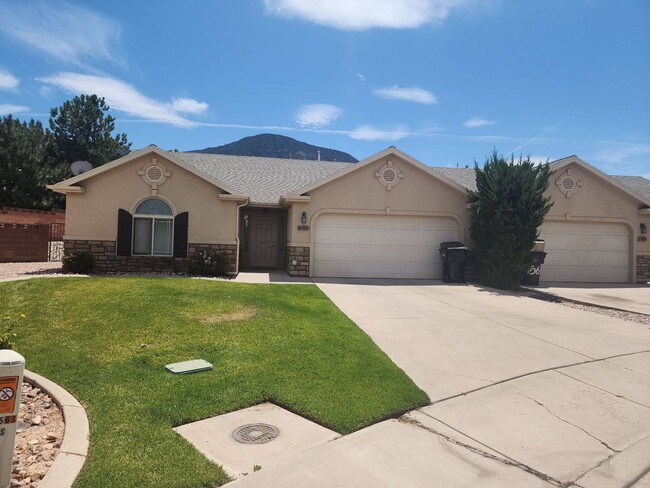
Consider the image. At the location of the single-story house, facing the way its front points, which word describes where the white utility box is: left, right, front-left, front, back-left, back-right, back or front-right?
front

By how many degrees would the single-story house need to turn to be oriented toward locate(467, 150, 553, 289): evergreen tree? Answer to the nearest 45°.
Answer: approximately 90° to its left

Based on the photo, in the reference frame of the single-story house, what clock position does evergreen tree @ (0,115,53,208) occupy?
The evergreen tree is roughly at 4 o'clock from the single-story house.

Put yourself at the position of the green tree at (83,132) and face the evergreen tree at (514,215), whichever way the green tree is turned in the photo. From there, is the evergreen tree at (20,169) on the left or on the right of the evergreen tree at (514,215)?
right

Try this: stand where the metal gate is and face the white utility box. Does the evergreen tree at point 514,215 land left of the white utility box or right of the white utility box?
left

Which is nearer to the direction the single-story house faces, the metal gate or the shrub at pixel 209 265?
the shrub

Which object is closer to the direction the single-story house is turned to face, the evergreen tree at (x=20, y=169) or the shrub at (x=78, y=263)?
the shrub

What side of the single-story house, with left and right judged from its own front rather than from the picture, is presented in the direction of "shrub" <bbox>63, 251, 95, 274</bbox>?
right

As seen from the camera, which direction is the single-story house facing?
toward the camera

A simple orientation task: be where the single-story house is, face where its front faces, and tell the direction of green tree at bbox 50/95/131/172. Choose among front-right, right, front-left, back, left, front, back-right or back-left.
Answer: back-right

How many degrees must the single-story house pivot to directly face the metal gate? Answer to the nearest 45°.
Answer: approximately 90° to its right
